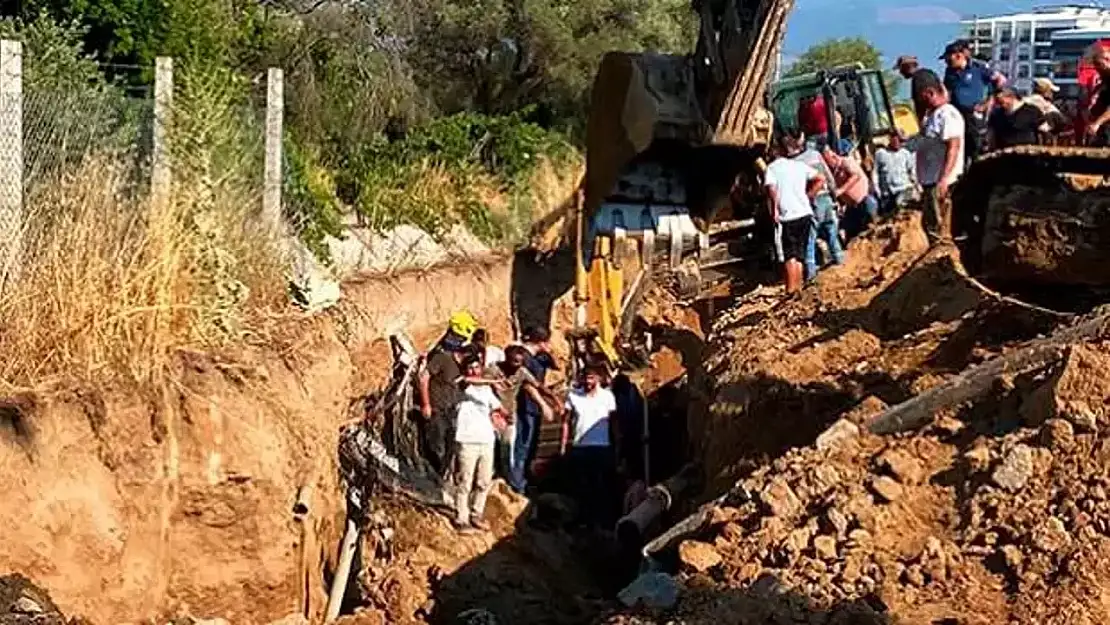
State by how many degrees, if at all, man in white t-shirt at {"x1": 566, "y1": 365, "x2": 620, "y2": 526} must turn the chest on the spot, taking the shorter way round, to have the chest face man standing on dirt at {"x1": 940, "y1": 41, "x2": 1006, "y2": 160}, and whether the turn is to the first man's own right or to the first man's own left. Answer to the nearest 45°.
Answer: approximately 135° to the first man's own left

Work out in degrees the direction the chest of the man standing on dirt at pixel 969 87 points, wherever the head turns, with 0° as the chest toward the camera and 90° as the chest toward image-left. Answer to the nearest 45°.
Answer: approximately 45°

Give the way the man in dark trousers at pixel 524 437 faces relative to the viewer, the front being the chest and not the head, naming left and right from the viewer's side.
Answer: facing to the right of the viewer

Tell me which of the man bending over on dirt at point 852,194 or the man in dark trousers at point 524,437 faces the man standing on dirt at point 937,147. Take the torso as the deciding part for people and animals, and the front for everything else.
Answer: the man in dark trousers

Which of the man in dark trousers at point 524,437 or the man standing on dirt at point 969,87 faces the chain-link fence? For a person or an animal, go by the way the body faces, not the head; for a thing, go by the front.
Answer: the man standing on dirt

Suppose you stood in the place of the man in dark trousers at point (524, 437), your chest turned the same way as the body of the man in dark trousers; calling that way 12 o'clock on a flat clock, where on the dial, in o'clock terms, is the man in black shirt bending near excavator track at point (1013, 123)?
The man in black shirt bending near excavator track is roughly at 12 o'clock from the man in dark trousers.

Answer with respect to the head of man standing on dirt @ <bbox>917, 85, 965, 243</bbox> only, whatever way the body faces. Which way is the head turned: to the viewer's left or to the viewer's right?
to the viewer's left

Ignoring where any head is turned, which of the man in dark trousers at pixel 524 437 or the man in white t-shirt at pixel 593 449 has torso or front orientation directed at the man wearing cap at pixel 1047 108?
the man in dark trousers

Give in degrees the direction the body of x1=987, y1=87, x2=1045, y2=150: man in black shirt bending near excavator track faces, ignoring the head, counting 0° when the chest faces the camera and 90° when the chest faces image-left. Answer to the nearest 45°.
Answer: approximately 45°
